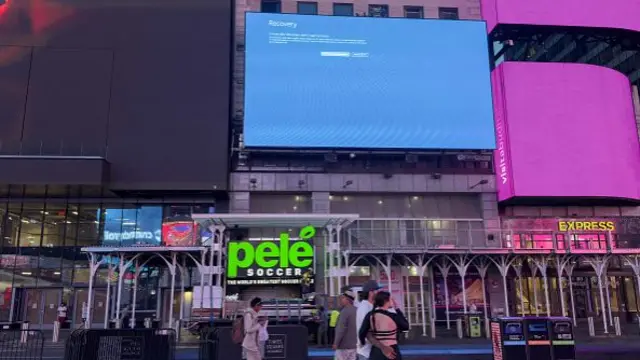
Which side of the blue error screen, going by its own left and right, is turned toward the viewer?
front

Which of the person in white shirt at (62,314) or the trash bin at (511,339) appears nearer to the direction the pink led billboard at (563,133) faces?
the trash bin

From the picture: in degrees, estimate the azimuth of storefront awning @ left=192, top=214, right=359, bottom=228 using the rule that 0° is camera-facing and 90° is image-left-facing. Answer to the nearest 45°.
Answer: approximately 0°

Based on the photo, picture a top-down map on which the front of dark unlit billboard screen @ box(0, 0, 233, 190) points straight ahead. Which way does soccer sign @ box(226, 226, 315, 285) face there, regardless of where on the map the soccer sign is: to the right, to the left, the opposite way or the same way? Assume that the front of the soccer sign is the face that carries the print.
the same way

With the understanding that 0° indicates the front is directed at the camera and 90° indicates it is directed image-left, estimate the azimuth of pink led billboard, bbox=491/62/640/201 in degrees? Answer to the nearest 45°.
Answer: approximately 0°

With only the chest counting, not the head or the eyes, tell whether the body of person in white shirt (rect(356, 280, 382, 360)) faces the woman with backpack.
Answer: no

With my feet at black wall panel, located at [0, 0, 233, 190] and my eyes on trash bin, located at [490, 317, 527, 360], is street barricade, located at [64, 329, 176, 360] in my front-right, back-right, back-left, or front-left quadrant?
front-right

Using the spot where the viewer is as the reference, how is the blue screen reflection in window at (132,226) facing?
facing the viewer

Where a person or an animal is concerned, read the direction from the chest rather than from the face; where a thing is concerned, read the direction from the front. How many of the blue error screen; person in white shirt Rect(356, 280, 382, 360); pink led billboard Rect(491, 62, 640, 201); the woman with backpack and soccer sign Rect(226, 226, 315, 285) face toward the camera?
3

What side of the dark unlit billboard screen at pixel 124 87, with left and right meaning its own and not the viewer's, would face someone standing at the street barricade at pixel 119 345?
front

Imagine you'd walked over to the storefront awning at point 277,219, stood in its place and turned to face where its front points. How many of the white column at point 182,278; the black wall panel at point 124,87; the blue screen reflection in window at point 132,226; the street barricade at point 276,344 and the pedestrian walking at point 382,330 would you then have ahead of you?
2

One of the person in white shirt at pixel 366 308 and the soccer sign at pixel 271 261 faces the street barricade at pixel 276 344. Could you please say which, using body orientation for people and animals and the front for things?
the soccer sign

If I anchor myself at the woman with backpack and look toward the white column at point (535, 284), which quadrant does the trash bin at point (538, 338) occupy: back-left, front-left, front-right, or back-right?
front-right

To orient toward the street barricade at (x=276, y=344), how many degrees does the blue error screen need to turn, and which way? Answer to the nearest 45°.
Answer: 0° — it already faces it

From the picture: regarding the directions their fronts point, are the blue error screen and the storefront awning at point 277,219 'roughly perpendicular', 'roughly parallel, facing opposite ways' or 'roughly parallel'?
roughly parallel

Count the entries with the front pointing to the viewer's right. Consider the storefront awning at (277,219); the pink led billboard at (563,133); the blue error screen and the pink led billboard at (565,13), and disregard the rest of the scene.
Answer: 0

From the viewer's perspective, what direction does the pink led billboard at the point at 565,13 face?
toward the camera
